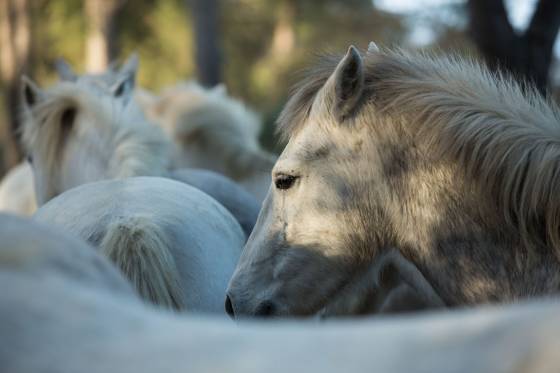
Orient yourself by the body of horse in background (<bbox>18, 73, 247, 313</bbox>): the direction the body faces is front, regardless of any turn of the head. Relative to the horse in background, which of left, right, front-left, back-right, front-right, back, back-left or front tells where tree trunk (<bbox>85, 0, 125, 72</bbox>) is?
front

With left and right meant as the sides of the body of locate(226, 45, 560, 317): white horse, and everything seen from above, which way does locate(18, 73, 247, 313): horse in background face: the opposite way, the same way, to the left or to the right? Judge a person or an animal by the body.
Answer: to the right

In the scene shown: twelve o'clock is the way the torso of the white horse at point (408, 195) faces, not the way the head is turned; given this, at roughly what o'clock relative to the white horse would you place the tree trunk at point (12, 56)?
The tree trunk is roughly at 2 o'clock from the white horse.

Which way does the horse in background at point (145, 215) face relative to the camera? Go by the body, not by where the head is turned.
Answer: away from the camera

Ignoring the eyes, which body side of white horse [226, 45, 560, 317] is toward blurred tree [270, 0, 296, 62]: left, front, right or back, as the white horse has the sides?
right

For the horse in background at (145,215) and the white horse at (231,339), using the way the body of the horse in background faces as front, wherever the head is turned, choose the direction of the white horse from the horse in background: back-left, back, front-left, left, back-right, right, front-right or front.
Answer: back

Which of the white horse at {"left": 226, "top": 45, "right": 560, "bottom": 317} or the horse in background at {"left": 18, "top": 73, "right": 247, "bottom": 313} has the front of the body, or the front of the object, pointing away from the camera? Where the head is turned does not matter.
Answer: the horse in background

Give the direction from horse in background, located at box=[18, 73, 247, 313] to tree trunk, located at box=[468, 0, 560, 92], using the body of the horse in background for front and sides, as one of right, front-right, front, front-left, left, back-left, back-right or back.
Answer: front-right

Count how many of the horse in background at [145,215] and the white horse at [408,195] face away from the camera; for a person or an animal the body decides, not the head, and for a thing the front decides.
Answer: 1

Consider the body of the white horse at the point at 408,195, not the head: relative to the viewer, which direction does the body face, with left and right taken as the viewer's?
facing to the left of the viewer

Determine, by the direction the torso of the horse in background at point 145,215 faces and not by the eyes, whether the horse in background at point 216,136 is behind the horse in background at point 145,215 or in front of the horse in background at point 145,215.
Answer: in front

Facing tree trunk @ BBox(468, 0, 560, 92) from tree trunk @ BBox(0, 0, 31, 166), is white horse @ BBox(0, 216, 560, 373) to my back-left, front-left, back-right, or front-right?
front-right

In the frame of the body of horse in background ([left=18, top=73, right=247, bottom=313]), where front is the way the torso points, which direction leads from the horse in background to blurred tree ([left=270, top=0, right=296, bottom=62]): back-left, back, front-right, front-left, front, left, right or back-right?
front
